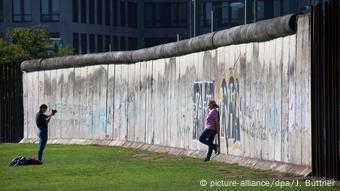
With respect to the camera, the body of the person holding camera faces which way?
to the viewer's right
